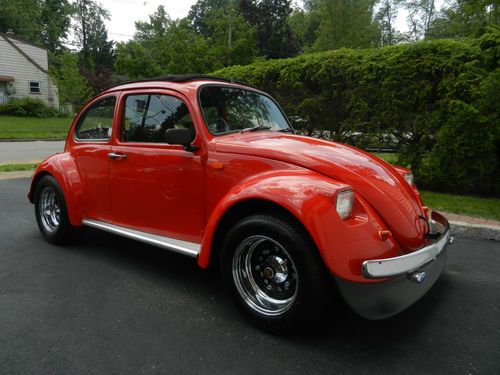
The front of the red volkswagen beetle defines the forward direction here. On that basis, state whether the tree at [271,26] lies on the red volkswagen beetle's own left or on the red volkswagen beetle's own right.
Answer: on the red volkswagen beetle's own left

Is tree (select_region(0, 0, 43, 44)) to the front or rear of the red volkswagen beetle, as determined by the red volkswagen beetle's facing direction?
to the rear

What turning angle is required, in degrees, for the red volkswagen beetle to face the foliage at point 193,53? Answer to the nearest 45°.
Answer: approximately 135° to its left

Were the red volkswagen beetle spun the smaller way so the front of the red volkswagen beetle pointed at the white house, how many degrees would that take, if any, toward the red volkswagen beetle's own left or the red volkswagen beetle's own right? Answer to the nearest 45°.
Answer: approximately 180°

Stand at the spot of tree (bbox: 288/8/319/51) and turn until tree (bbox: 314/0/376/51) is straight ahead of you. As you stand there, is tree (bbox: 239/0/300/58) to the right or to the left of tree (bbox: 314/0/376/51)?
right

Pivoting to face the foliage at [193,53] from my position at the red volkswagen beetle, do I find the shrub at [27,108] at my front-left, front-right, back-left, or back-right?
front-left

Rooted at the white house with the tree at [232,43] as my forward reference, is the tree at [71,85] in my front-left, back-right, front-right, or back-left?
front-left

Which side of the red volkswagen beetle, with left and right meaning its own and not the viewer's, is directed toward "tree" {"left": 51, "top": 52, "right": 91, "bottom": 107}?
back

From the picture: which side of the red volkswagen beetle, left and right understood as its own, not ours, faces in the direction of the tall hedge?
left

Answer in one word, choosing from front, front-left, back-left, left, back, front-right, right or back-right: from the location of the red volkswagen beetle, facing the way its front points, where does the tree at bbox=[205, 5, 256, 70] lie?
back-left

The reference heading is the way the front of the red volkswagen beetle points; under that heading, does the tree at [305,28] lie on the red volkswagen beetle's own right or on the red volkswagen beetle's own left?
on the red volkswagen beetle's own left

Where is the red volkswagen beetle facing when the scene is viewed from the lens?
facing the viewer and to the right of the viewer

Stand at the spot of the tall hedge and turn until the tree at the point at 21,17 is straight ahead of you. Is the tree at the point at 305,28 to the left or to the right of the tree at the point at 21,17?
right
